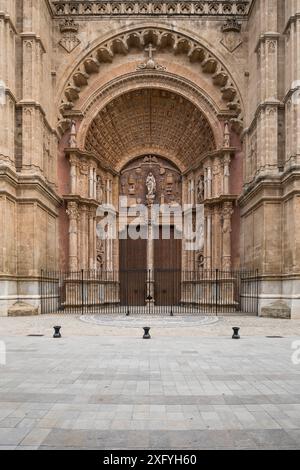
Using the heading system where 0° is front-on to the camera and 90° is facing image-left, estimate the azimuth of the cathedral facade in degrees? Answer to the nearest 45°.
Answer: approximately 0°

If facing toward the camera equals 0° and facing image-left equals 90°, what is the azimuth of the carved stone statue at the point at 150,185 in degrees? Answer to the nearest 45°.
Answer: approximately 0°

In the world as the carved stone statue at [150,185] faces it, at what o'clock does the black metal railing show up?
The black metal railing is roughly at 12 o'clock from the carved stone statue.
